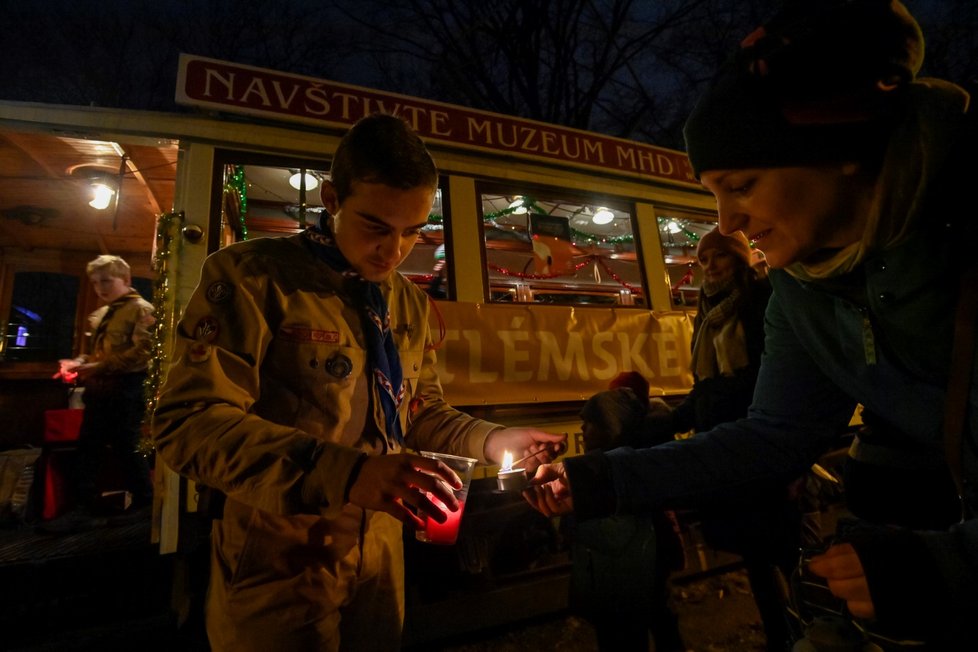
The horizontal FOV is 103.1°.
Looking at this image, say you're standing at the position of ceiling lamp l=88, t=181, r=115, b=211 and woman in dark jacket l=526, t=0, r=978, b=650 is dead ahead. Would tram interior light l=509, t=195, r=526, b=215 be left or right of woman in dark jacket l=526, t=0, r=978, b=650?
left

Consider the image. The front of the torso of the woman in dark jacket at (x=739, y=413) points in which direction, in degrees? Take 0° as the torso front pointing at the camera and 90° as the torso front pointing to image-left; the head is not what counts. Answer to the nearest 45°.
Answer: approximately 45°

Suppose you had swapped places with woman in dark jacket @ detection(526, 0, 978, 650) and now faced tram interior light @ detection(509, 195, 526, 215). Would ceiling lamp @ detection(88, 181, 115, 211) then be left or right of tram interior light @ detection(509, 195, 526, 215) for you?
left

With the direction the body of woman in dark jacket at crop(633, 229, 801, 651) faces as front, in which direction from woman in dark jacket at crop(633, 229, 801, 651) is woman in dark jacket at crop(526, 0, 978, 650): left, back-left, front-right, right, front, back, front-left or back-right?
front-left
